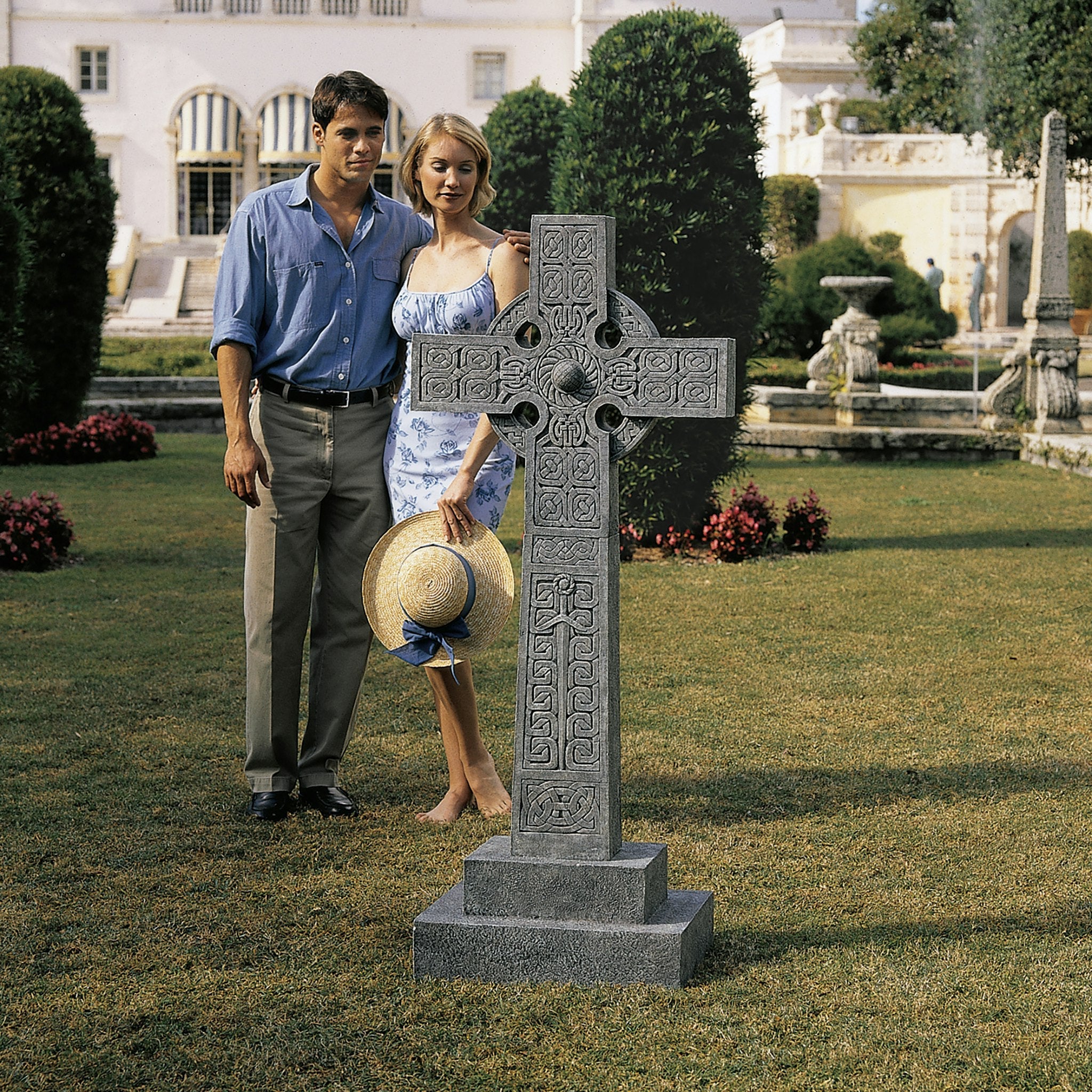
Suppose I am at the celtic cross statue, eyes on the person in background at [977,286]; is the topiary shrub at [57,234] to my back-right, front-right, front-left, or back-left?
front-left

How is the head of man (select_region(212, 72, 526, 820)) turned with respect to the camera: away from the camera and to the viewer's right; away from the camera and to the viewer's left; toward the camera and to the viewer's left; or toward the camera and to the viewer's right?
toward the camera and to the viewer's right

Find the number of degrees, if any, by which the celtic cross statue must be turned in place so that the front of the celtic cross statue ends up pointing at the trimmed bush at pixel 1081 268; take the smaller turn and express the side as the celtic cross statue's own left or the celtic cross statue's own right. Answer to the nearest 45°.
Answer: approximately 180°

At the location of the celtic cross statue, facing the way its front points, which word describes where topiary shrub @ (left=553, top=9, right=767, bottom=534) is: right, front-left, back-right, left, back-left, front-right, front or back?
back

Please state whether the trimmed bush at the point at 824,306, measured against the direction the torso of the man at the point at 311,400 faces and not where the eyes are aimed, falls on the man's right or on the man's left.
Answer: on the man's left

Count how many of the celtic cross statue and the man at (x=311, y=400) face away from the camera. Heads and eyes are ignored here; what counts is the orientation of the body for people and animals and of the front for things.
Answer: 0

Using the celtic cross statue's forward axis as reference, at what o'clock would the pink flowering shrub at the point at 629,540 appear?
The pink flowering shrub is roughly at 6 o'clock from the celtic cross statue.

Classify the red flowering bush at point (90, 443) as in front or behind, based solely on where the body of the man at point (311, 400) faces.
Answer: behind

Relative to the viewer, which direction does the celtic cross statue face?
toward the camera

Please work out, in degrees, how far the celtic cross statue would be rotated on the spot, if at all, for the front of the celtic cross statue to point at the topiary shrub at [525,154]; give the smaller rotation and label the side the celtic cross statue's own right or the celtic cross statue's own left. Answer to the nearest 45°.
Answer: approximately 180°
